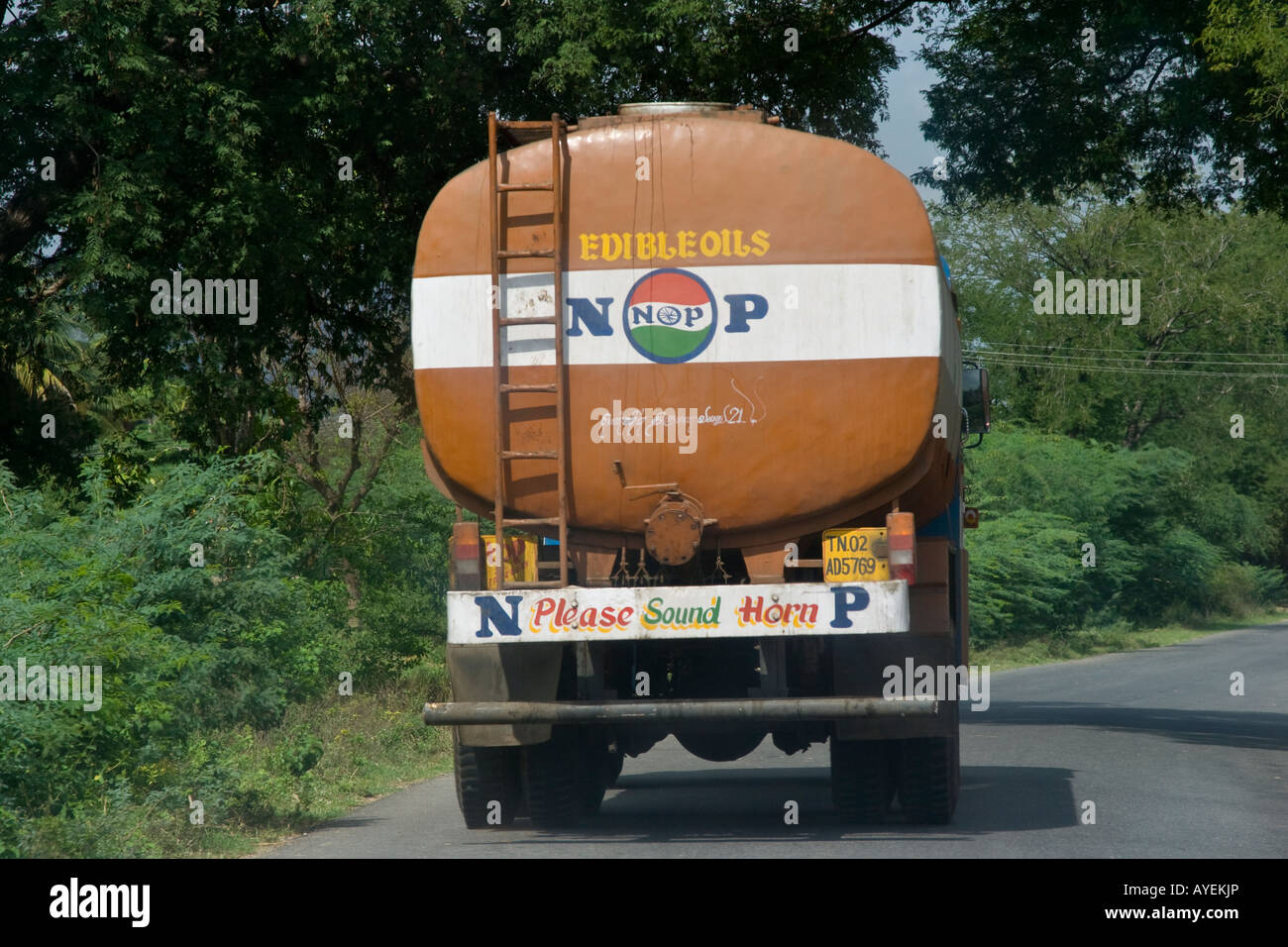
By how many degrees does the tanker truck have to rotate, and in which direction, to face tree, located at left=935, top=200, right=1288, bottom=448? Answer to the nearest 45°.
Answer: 0° — it already faces it

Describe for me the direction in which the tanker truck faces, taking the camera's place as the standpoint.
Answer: facing away from the viewer
